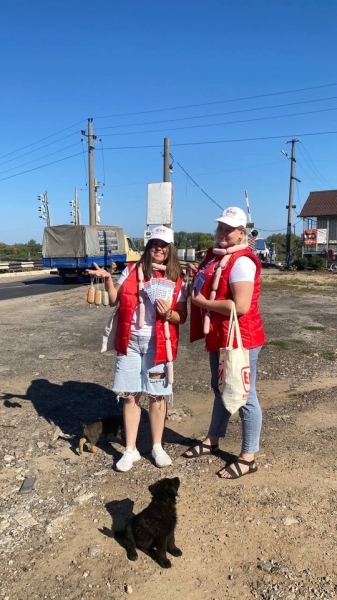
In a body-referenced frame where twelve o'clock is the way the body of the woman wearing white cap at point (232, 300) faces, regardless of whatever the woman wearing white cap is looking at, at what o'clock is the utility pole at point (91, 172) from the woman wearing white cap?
The utility pole is roughly at 4 o'clock from the woman wearing white cap.

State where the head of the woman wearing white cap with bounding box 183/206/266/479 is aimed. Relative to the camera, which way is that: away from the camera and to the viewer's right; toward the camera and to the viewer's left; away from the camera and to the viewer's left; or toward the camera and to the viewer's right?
toward the camera and to the viewer's left

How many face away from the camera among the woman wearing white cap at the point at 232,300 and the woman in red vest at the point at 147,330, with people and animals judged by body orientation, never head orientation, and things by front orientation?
0

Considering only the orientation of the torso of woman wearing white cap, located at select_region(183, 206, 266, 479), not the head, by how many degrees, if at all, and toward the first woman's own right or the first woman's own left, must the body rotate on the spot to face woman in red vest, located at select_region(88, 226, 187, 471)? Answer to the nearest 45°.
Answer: approximately 45° to the first woman's own right

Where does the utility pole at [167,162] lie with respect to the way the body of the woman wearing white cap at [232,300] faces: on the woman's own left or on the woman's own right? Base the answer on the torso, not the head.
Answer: on the woman's own right

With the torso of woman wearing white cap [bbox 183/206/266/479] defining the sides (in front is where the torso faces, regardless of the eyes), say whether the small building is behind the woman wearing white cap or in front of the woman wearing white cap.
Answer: behind

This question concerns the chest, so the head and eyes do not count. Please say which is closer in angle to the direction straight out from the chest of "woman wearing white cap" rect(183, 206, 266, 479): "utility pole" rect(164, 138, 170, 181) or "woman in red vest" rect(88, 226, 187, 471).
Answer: the woman in red vest

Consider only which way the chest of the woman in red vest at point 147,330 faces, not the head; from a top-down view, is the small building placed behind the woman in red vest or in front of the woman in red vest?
behind

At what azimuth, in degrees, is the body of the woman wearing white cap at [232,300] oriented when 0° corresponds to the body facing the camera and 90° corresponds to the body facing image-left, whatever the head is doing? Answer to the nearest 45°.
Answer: approximately 45°

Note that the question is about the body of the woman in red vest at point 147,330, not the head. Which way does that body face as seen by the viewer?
toward the camera
